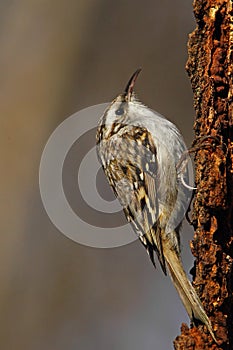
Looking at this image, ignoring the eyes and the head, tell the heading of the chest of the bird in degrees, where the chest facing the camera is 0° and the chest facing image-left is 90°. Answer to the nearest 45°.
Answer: approximately 270°
